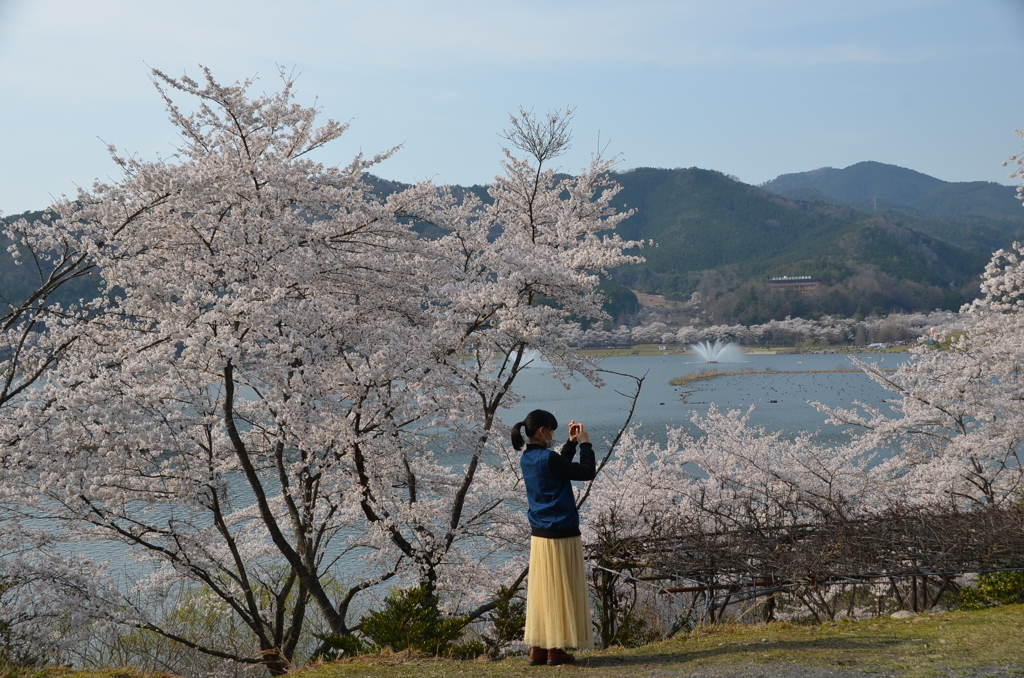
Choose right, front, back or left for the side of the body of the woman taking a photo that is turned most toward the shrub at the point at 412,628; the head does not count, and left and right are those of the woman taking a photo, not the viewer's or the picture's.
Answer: left

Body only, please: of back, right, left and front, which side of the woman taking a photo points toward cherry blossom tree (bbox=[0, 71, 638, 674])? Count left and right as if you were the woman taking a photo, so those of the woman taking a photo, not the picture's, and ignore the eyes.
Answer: left

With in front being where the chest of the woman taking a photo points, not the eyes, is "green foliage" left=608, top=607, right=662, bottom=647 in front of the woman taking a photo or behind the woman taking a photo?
in front

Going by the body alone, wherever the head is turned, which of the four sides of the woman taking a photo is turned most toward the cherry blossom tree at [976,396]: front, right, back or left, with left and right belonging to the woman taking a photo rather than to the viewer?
front

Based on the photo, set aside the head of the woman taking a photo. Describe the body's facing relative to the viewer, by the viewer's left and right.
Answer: facing away from the viewer and to the right of the viewer

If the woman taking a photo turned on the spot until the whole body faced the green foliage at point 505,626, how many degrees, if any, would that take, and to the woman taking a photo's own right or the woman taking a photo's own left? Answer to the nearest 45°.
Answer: approximately 45° to the woman taking a photo's own left

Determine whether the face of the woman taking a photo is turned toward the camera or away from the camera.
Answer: away from the camera
